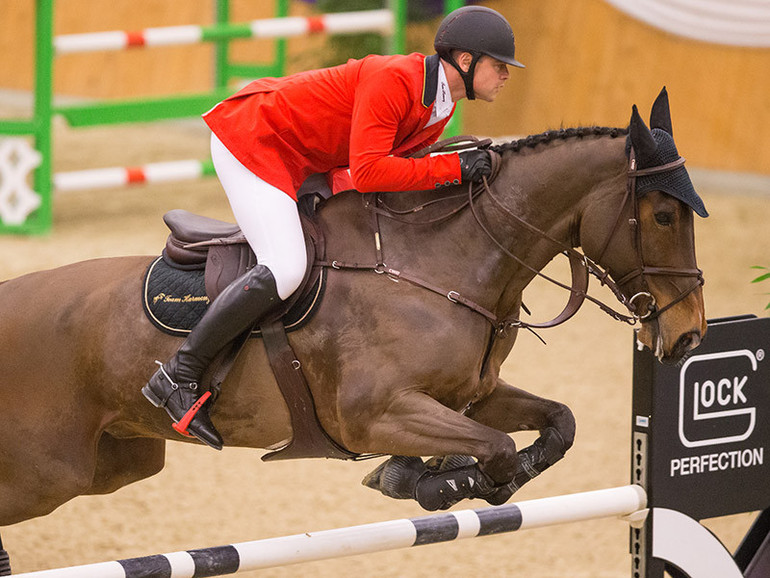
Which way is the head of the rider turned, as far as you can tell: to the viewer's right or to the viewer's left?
to the viewer's right

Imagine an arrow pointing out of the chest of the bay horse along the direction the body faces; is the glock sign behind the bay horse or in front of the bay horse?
in front

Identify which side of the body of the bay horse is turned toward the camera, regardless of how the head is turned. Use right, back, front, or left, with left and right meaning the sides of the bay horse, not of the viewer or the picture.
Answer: right

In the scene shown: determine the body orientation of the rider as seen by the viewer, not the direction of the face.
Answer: to the viewer's right

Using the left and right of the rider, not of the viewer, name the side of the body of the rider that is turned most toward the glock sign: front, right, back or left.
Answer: front
